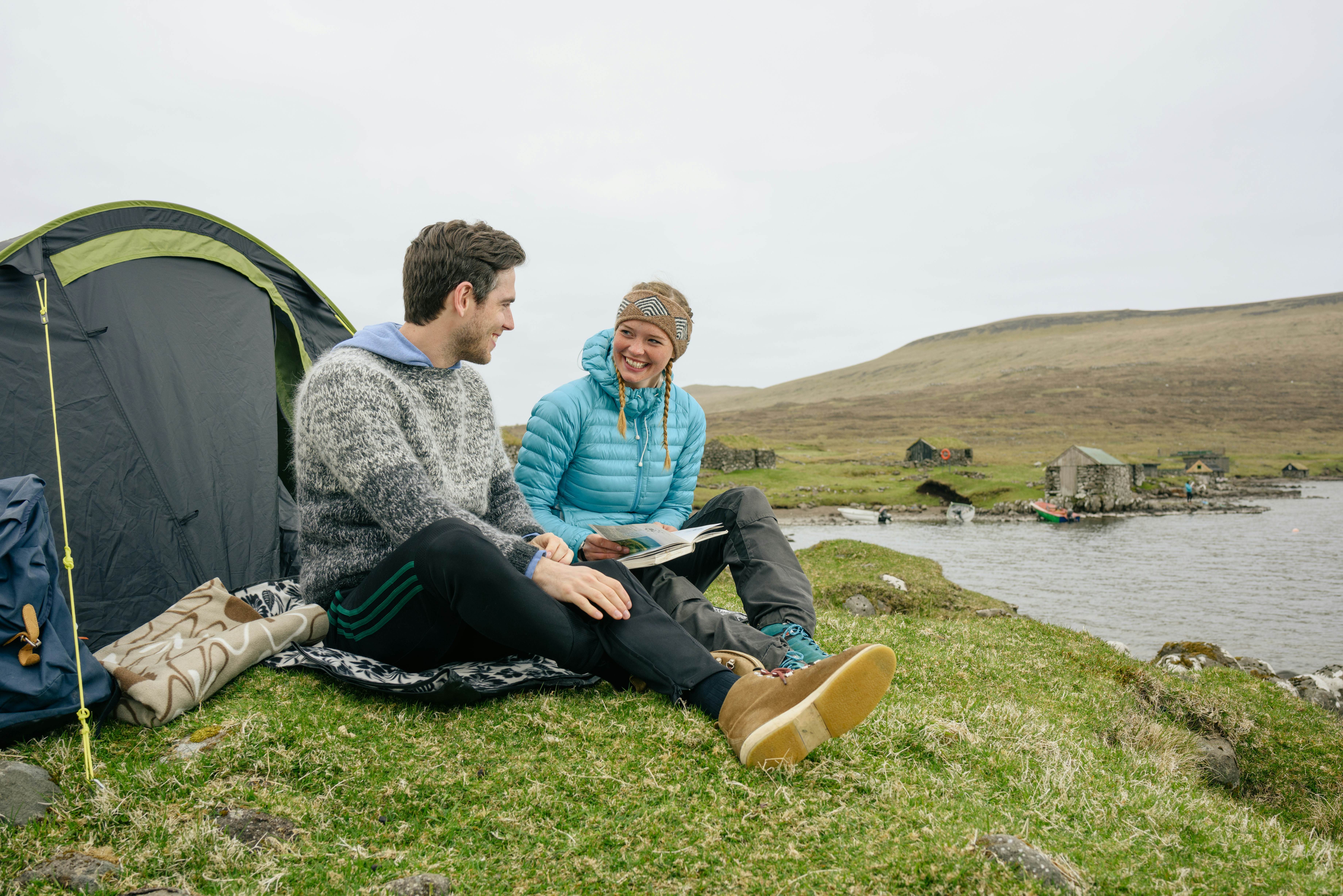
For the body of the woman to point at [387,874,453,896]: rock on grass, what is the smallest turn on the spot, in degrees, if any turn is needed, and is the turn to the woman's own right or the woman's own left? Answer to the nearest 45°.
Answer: approximately 45° to the woman's own right

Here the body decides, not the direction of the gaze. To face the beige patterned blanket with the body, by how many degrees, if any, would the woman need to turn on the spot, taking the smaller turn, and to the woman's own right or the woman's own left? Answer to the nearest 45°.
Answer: approximately 90° to the woman's own right

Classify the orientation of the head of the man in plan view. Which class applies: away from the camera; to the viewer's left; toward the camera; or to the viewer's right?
to the viewer's right

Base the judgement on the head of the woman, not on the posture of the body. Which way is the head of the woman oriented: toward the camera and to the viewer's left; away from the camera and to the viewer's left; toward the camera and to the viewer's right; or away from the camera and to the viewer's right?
toward the camera and to the viewer's left

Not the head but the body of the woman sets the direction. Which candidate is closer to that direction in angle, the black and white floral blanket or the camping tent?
the black and white floral blanket

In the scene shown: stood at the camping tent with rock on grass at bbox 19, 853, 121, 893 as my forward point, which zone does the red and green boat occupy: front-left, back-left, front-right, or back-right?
back-left

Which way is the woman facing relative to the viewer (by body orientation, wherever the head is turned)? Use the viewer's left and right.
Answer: facing the viewer and to the right of the viewer

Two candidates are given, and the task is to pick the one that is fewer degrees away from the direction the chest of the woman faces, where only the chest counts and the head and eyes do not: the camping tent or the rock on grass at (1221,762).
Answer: the rock on grass

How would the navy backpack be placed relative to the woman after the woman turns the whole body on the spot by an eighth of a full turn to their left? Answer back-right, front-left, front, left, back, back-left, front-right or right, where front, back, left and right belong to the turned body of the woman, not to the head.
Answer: back-right

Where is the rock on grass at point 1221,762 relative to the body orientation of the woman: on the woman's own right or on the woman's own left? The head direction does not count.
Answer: on the woman's own left
